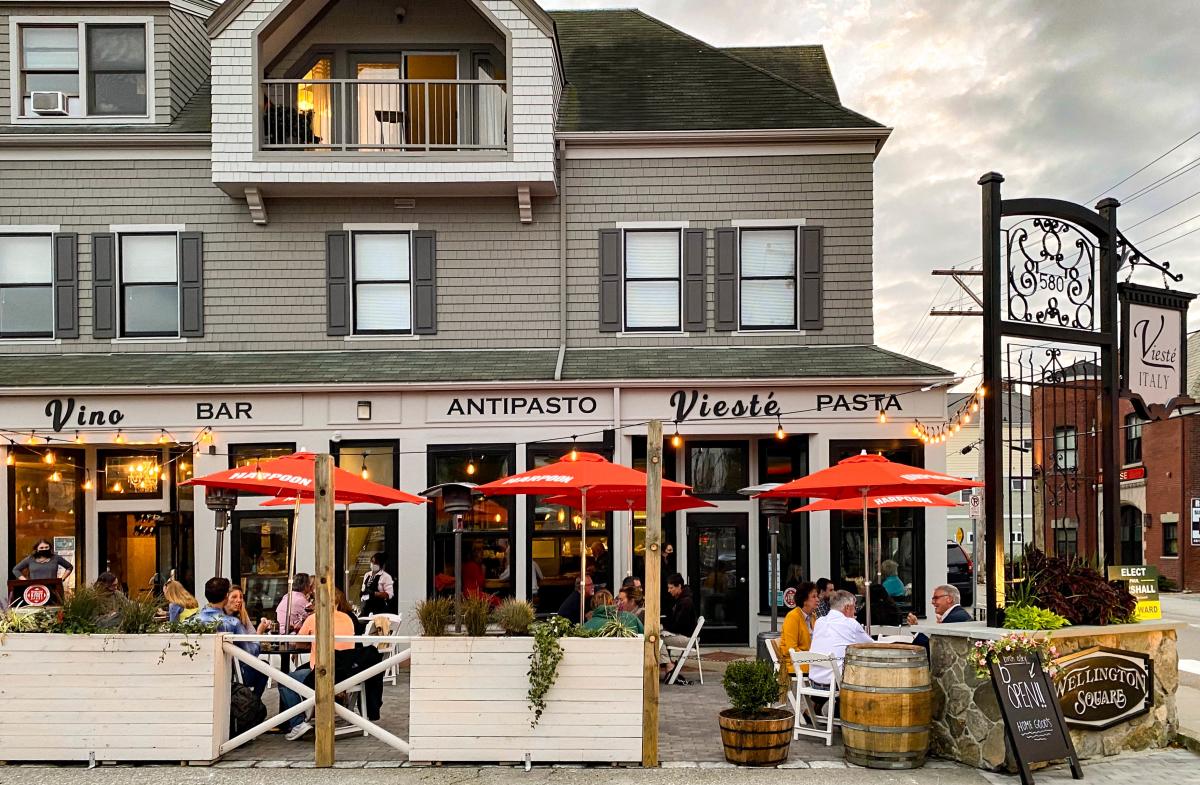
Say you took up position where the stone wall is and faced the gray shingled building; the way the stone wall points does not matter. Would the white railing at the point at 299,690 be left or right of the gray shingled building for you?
left

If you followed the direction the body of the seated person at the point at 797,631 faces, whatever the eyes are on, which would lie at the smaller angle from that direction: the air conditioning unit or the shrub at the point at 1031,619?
the shrub

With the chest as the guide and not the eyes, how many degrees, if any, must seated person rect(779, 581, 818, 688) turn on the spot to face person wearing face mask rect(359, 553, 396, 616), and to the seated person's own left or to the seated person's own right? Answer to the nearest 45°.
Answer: approximately 135° to the seated person's own left

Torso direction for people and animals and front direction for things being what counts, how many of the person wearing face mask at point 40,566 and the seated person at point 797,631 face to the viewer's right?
1

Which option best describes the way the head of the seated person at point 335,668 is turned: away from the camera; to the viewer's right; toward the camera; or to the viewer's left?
away from the camera

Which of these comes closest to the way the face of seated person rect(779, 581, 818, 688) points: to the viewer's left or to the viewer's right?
to the viewer's right

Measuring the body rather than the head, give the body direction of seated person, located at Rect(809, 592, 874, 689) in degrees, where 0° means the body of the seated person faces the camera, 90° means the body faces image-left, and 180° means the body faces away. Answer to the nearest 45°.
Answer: approximately 225°
